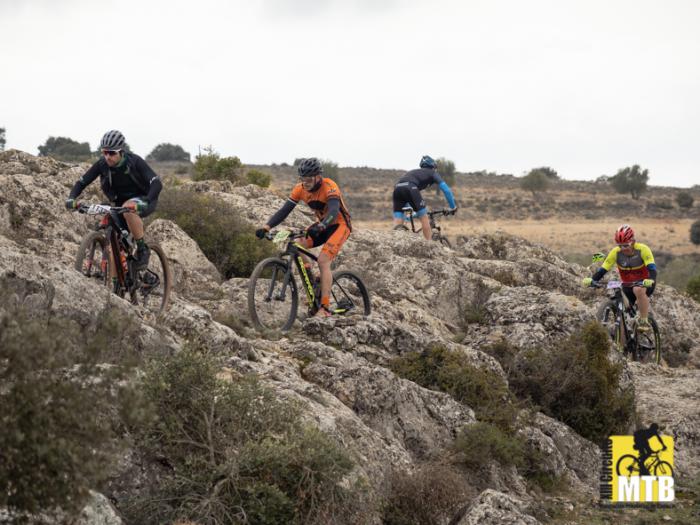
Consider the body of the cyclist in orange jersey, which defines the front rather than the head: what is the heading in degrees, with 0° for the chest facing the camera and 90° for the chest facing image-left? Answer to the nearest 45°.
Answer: approximately 45°

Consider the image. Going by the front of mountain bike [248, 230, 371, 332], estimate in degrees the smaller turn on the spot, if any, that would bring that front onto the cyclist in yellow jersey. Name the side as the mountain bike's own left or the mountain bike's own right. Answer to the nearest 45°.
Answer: approximately 180°

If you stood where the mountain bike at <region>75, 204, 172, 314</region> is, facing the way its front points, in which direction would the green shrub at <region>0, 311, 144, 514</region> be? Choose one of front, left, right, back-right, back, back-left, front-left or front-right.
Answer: front-left

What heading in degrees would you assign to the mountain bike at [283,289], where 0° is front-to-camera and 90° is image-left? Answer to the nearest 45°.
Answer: approximately 45°

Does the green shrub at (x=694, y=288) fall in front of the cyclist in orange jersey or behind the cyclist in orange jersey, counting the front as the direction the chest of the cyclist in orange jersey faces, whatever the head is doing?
behind

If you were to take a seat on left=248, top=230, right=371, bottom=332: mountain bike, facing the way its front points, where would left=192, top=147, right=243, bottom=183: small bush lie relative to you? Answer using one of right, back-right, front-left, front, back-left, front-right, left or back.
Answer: back-right

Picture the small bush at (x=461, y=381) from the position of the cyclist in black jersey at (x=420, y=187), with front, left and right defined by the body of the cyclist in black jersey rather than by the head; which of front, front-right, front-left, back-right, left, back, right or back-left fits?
back-right

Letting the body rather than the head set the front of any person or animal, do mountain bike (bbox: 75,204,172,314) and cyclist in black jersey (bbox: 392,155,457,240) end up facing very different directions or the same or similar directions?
very different directions

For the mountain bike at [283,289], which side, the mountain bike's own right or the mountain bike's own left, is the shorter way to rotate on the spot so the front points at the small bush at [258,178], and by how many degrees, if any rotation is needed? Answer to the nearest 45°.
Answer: approximately 135° to the mountain bike's own right

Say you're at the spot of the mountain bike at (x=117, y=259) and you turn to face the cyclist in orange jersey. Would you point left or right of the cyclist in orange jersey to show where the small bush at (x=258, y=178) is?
left
